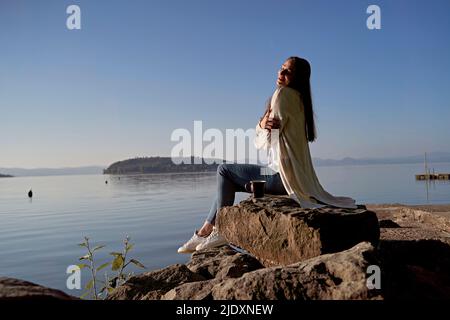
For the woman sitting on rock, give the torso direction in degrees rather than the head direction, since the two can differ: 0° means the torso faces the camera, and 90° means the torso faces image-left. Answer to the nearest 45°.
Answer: approximately 90°

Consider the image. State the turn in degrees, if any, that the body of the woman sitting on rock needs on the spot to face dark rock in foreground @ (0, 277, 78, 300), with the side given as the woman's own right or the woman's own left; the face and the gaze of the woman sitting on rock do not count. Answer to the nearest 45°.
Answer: approximately 45° to the woman's own left

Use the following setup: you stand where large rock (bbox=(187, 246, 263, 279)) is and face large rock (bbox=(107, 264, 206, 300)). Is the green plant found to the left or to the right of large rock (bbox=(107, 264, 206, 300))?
right

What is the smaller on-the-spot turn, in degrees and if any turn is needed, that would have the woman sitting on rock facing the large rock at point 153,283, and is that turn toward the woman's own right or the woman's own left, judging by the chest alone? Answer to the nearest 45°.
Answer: approximately 45° to the woman's own left

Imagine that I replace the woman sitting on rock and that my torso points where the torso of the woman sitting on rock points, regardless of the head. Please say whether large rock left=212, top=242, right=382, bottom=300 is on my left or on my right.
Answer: on my left

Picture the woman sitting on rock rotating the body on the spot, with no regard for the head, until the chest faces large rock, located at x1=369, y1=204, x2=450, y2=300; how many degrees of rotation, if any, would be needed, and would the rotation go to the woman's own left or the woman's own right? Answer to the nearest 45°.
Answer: approximately 135° to the woman's own left

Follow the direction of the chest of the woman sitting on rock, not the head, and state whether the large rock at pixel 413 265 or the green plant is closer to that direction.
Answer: the green plant
